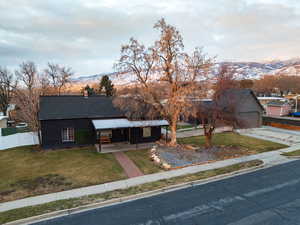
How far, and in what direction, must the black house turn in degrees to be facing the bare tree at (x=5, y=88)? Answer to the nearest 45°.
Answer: approximately 135° to its right

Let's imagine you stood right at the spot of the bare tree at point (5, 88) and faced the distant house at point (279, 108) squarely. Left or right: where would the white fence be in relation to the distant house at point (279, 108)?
right

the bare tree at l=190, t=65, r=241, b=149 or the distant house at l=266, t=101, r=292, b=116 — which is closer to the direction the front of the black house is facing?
the bare tree

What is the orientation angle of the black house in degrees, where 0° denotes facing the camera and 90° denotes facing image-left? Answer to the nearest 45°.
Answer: approximately 0°

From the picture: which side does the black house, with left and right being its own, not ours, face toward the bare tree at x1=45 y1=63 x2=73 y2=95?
back

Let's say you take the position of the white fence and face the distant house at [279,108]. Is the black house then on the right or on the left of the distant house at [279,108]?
right

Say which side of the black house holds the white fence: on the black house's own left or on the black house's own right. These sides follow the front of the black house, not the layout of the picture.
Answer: on the black house's own right

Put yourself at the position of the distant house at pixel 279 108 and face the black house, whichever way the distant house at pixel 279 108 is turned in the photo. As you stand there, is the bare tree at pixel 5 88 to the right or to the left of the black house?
right

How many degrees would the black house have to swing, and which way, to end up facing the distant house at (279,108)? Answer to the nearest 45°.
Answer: approximately 90° to its left

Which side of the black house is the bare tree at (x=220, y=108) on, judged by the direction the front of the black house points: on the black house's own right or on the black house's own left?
on the black house's own left
